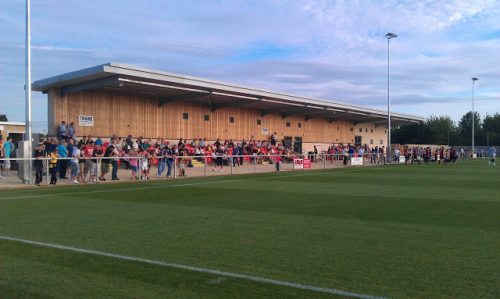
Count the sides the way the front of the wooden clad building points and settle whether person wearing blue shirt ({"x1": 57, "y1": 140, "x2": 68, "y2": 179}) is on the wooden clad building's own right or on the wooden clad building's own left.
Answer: on the wooden clad building's own right

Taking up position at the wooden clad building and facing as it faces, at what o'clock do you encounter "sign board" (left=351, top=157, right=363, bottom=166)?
The sign board is roughly at 10 o'clock from the wooden clad building.

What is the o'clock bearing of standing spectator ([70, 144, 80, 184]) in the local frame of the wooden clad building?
The standing spectator is roughly at 2 o'clock from the wooden clad building.

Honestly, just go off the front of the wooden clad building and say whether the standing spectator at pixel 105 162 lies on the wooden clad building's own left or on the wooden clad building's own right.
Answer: on the wooden clad building's own right

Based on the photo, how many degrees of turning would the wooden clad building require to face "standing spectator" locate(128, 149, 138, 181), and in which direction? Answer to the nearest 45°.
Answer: approximately 45° to its right

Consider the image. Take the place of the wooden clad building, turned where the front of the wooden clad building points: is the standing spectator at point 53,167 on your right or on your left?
on your right
